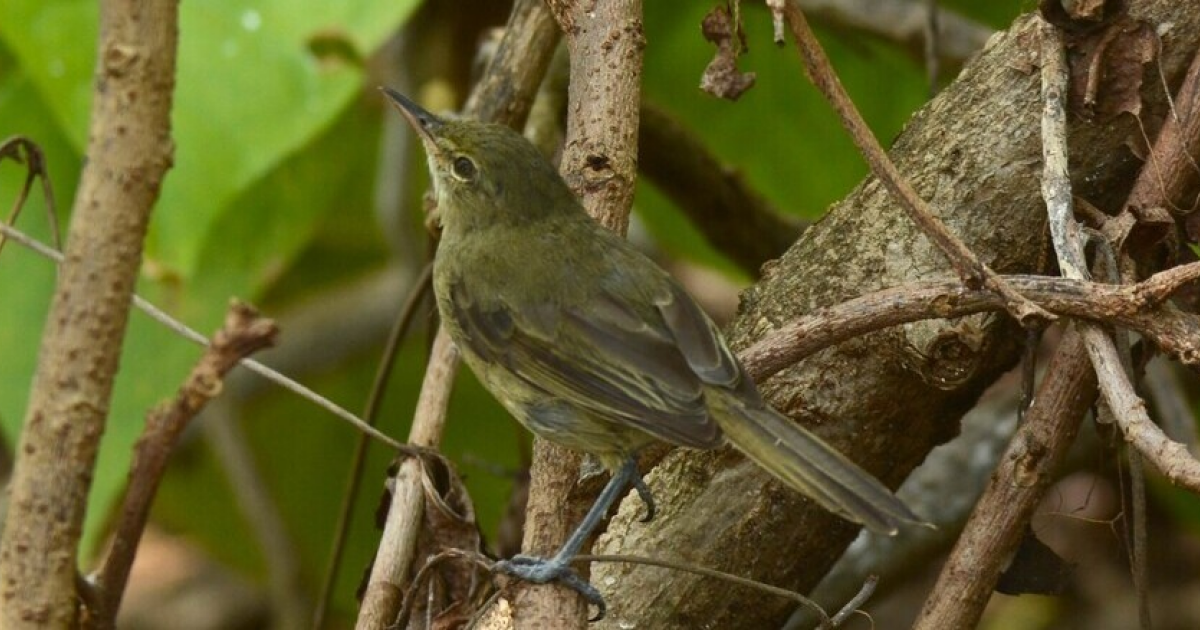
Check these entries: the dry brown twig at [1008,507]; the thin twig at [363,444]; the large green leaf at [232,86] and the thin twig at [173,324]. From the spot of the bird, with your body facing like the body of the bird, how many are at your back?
1

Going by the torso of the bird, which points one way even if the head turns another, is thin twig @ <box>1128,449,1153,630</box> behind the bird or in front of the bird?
behind

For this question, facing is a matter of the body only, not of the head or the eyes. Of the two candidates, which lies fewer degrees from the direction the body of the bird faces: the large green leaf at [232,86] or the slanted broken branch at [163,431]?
the large green leaf

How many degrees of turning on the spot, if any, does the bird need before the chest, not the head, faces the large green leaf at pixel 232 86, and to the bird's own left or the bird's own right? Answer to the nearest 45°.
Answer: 0° — it already faces it

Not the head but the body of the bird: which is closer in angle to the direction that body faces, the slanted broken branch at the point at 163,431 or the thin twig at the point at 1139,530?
the slanted broken branch

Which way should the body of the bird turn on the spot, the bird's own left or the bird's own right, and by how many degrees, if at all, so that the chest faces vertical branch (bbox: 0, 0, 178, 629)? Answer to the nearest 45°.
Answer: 0° — it already faces it

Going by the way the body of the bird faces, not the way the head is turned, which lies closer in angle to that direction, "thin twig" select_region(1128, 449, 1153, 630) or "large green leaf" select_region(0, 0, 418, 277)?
the large green leaf

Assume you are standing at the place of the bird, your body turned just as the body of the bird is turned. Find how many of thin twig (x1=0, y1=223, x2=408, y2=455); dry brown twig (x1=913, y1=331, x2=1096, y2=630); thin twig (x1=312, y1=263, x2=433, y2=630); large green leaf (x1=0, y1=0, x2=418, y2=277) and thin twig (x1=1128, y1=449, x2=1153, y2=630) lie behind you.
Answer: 2

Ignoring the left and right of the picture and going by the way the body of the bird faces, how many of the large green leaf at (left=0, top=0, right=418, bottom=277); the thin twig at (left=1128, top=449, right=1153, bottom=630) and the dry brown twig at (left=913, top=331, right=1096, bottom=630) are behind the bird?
2

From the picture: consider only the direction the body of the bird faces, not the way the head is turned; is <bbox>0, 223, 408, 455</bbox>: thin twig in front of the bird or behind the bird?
in front

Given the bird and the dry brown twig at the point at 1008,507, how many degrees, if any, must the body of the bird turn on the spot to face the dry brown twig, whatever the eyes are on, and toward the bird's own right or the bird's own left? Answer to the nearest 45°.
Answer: approximately 180°

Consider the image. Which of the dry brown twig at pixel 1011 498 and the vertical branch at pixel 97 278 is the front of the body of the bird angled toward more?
the vertical branch

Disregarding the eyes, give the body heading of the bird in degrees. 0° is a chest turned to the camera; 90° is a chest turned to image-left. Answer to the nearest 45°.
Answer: approximately 90°
